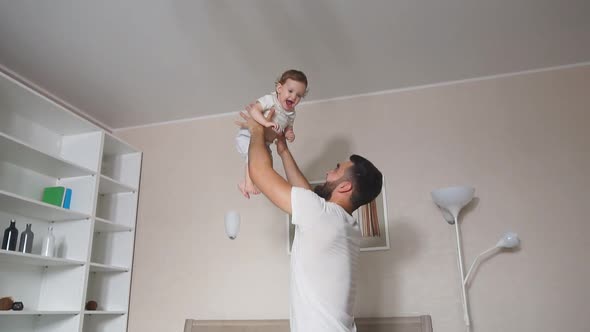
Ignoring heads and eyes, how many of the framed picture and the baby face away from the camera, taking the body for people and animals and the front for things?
0

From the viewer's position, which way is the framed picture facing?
facing the viewer

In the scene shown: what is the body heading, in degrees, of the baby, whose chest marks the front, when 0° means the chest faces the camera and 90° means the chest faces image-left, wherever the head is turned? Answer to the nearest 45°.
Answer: approximately 315°

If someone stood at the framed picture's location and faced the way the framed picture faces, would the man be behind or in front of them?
in front

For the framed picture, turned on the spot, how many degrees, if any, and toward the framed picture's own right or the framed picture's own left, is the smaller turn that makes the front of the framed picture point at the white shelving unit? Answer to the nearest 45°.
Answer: approximately 90° to the framed picture's own right

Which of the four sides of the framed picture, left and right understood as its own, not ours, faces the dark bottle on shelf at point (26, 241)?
right

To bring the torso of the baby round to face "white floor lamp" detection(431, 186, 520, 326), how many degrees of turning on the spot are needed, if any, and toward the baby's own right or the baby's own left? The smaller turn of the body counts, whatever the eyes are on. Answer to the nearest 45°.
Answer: approximately 90° to the baby's own left

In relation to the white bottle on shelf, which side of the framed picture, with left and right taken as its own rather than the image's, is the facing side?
right

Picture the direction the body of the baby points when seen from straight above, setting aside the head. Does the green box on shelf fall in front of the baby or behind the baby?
behind
